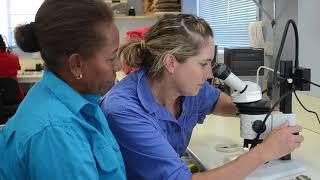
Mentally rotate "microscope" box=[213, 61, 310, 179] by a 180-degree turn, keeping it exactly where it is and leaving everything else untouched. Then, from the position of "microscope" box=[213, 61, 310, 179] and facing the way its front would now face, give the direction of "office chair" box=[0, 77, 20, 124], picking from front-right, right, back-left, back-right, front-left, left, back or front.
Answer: back-left

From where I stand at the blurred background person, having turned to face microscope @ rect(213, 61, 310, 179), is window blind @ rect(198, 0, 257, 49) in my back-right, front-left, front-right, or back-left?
front-left

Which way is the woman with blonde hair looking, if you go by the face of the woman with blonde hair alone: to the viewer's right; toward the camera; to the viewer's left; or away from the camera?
to the viewer's right

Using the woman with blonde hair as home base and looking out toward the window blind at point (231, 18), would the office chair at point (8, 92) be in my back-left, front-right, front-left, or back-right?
front-left

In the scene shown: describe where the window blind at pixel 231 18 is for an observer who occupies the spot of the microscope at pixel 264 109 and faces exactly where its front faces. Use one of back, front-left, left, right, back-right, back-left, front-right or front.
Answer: right

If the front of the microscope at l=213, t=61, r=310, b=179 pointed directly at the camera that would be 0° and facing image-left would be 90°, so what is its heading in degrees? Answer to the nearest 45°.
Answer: approximately 90°

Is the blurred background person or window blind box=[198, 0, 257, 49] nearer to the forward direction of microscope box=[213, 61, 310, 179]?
the blurred background person

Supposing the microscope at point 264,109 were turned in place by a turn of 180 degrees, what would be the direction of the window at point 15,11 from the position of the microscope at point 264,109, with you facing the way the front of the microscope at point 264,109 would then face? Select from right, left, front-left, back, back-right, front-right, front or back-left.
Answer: back-left

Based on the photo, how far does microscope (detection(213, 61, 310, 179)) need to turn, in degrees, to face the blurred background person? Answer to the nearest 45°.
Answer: approximately 45° to its right
